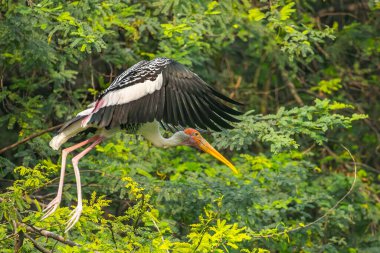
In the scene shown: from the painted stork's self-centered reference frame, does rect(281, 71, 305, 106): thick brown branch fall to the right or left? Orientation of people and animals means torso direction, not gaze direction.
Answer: on its left

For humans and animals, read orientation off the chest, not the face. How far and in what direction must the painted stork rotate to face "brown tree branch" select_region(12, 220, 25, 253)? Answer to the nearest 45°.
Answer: approximately 135° to its right

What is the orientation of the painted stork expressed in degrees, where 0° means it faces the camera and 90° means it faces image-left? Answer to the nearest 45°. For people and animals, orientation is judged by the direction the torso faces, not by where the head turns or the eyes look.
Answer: approximately 270°
